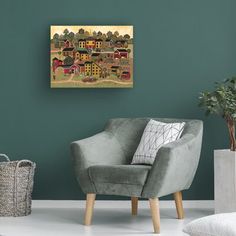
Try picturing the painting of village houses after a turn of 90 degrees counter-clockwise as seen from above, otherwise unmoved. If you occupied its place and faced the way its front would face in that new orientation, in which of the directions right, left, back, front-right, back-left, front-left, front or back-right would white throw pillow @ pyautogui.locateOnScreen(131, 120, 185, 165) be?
front-right

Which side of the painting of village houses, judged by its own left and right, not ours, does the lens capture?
front

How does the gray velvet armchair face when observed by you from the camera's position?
facing the viewer and to the left of the viewer

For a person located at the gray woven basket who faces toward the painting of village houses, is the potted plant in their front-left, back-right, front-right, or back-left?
front-right

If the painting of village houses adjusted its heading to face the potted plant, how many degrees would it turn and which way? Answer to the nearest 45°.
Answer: approximately 45° to its left
